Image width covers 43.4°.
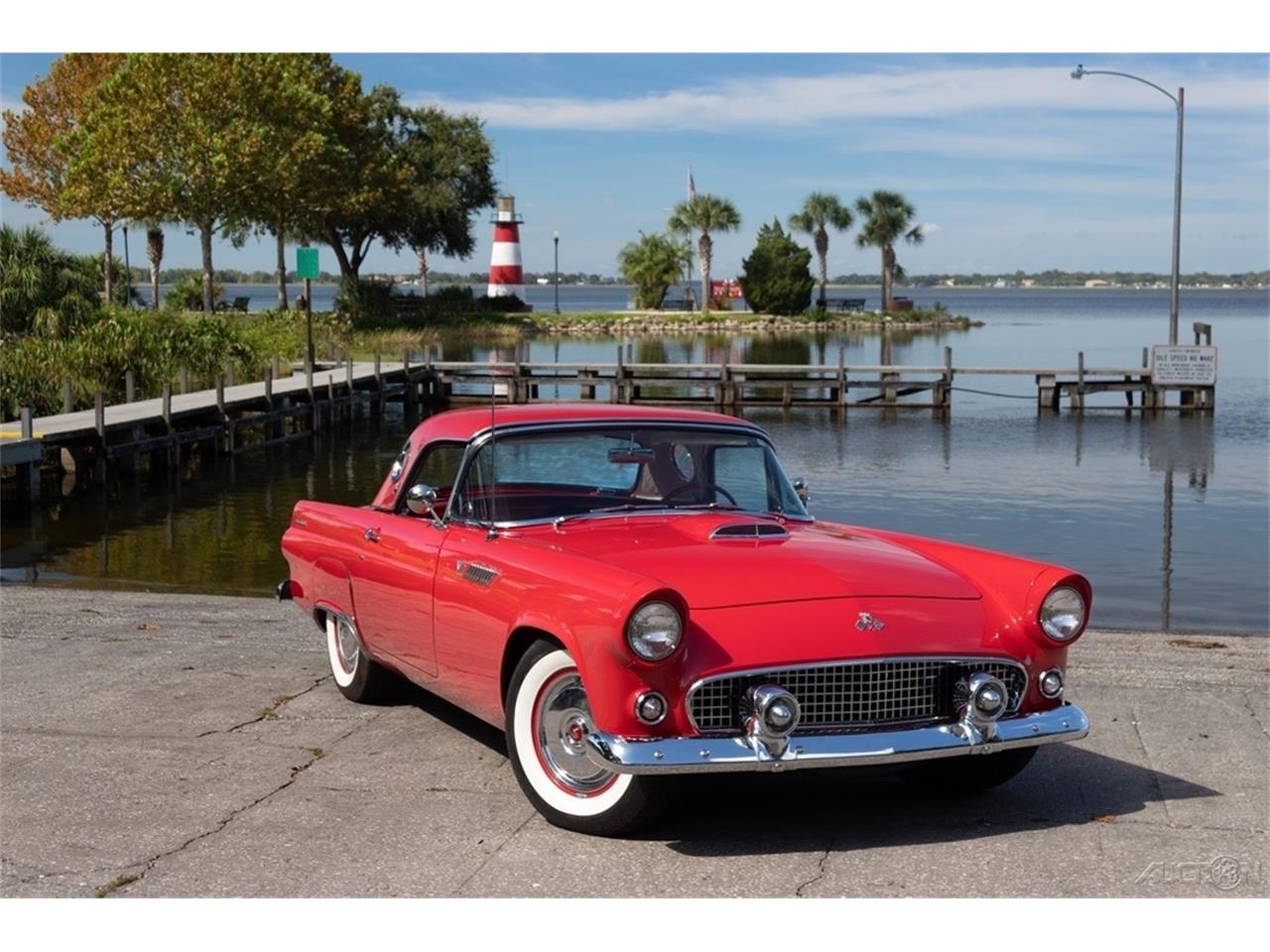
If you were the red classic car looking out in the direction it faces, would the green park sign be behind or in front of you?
behind

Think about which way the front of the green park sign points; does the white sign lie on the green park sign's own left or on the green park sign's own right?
on the green park sign's own left

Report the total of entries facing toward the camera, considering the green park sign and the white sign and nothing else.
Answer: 2

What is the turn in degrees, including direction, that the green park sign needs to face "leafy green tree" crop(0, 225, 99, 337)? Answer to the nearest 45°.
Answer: approximately 135° to its right

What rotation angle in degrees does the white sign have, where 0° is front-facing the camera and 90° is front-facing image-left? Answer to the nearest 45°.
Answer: approximately 0°

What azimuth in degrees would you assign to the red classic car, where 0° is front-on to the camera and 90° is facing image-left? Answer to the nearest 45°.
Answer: approximately 315°
